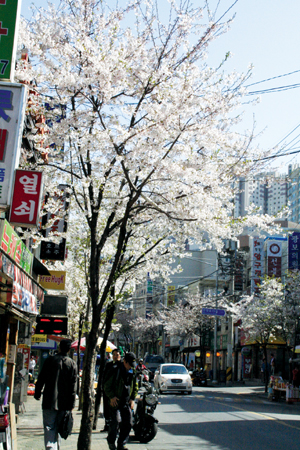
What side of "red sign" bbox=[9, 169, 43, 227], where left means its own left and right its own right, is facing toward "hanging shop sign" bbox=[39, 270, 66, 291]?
back

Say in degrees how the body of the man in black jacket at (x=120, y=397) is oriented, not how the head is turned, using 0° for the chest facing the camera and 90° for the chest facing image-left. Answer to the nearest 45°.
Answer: approximately 315°

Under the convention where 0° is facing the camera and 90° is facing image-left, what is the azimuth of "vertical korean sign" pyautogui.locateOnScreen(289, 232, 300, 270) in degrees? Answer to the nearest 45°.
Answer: approximately 0°

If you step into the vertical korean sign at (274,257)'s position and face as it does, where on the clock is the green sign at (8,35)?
The green sign is roughly at 12 o'clock from the vertical korean sign.

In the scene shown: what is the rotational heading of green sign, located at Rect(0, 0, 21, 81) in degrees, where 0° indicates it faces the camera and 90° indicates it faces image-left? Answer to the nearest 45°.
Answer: approximately 0°

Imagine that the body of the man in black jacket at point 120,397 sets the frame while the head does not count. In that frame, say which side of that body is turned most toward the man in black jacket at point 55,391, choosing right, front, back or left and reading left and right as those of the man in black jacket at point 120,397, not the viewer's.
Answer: right
